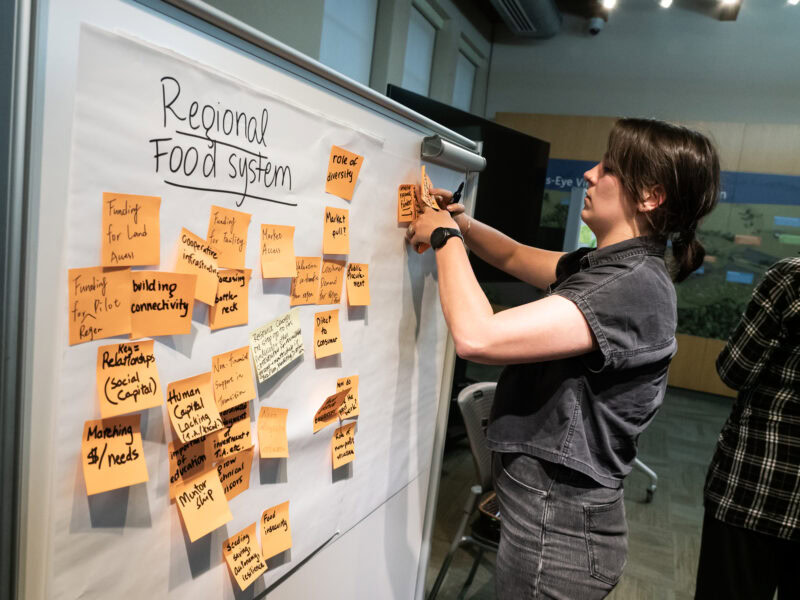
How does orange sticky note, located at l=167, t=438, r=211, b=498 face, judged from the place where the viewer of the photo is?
facing the viewer and to the right of the viewer

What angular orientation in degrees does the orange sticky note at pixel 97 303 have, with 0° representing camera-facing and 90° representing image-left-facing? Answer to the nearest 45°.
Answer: approximately 315°

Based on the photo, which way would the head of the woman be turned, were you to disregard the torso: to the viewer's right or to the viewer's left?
to the viewer's left

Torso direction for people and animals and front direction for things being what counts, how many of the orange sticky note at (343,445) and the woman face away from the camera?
0

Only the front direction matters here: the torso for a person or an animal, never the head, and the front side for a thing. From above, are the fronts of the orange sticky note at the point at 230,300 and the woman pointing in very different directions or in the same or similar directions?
very different directions
